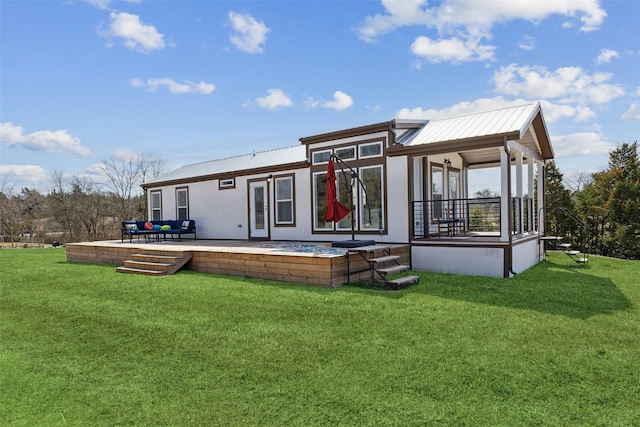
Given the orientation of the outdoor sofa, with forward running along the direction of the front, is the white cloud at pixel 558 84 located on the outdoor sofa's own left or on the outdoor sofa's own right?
on the outdoor sofa's own left

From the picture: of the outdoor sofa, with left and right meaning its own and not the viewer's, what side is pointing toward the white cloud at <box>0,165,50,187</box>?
back

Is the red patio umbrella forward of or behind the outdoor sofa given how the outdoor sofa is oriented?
forward

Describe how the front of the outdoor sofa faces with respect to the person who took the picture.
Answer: facing the viewer
